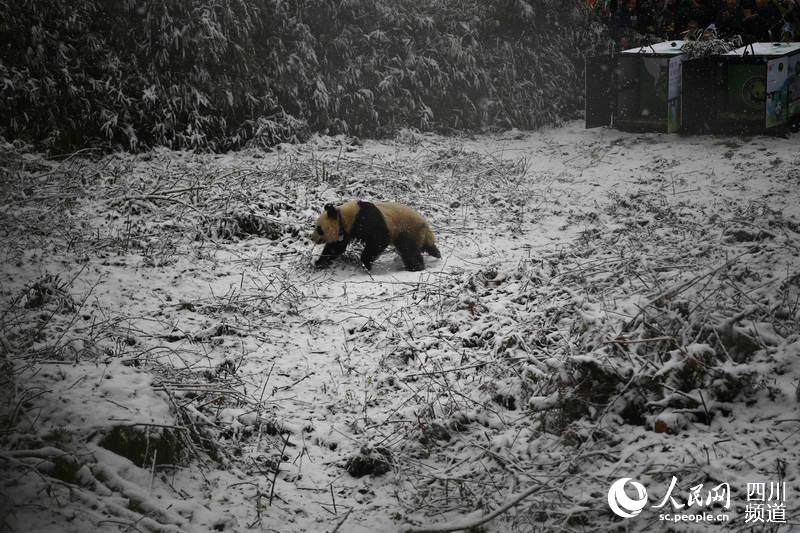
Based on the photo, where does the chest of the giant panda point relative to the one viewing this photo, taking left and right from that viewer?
facing to the left of the viewer
